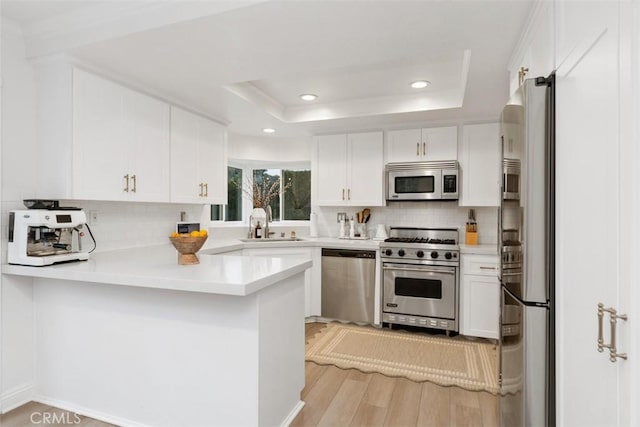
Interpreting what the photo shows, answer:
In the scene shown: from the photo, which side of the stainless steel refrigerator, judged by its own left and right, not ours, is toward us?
left

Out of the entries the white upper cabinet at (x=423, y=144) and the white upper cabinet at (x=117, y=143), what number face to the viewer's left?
0

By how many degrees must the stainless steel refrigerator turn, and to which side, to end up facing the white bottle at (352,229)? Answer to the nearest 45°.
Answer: approximately 45° to its right

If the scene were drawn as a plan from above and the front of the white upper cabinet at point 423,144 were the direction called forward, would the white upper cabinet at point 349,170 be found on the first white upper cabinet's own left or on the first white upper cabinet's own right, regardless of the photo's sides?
on the first white upper cabinet's own right

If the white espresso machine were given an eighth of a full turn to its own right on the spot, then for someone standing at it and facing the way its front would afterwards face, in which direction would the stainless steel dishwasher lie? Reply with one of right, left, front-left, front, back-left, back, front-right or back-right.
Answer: left

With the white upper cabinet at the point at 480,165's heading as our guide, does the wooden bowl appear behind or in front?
in front

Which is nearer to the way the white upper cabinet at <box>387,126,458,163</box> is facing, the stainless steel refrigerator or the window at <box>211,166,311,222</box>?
the stainless steel refrigerator

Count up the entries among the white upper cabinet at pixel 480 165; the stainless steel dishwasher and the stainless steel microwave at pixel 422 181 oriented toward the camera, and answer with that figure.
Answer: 3
